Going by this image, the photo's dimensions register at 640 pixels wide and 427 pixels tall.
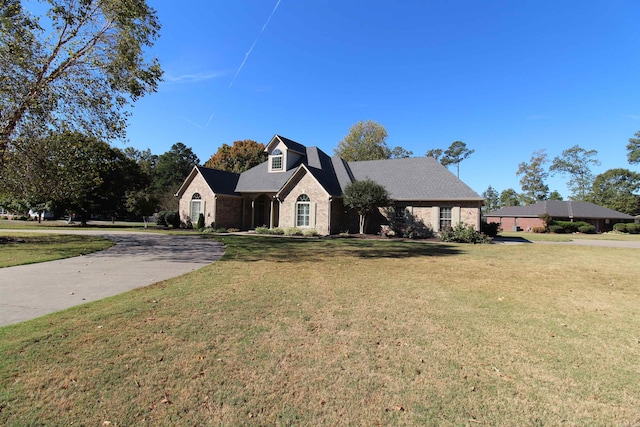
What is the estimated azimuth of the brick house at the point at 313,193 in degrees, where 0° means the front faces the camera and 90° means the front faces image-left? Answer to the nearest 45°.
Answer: approximately 45°

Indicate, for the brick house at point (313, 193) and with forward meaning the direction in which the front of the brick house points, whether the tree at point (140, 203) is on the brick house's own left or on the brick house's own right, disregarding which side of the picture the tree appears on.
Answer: on the brick house's own right

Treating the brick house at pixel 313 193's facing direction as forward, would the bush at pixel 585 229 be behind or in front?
behind

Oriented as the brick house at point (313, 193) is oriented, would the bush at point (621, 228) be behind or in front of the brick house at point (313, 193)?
behind

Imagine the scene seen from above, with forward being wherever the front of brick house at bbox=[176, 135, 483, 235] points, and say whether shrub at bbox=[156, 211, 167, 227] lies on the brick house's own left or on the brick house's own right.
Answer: on the brick house's own right

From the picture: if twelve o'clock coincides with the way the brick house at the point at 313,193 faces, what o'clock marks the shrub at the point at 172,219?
The shrub is roughly at 2 o'clock from the brick house.
